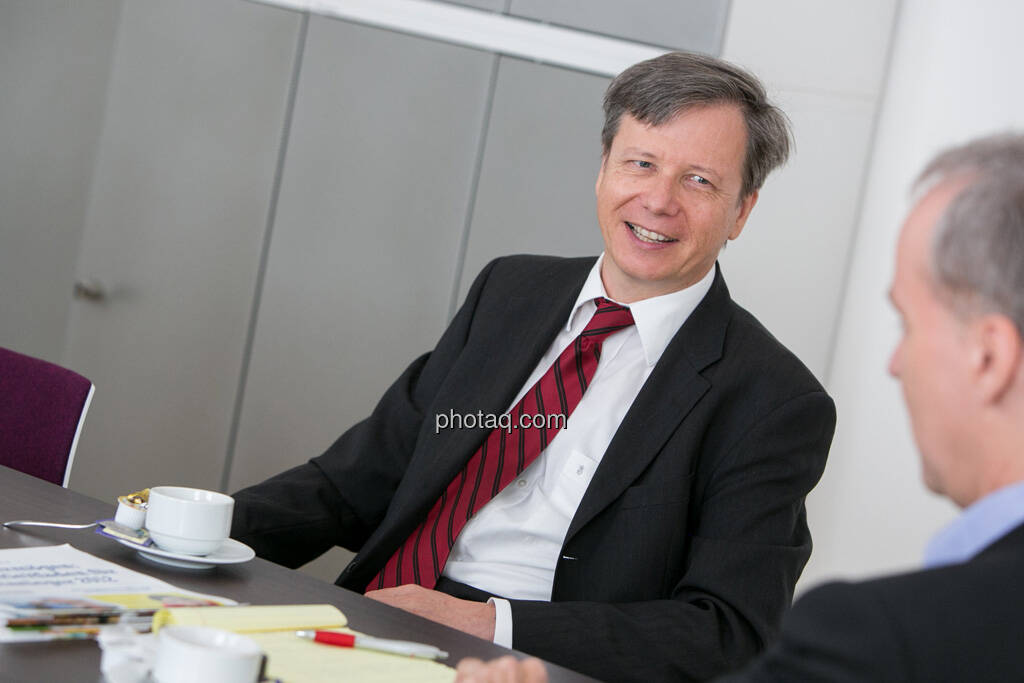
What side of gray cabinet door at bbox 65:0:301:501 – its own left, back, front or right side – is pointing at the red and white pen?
front

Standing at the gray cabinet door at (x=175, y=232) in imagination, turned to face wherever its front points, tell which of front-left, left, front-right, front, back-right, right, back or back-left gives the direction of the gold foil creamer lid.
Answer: front

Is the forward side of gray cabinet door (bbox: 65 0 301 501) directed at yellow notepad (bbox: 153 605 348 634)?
yes

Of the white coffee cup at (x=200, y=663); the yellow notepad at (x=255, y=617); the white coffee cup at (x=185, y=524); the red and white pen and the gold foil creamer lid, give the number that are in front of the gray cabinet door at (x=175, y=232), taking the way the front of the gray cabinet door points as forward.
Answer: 5

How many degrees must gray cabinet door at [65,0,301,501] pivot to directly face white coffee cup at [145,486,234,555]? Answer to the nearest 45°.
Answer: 0° — it already faces it

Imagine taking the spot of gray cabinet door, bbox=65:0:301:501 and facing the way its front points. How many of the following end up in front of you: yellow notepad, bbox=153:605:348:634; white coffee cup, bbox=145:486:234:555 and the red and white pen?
3

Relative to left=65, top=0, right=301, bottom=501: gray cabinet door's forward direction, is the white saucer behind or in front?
in front

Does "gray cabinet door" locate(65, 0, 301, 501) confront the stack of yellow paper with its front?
yes

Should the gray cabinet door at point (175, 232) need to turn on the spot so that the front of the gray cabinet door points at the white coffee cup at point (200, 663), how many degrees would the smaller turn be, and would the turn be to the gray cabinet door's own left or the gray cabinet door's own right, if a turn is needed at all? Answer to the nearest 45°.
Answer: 0° — it already faces it

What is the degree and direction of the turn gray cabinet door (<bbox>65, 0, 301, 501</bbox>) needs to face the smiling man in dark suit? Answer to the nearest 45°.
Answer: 0° — it already faces them

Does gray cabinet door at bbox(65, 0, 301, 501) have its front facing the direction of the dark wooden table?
yes

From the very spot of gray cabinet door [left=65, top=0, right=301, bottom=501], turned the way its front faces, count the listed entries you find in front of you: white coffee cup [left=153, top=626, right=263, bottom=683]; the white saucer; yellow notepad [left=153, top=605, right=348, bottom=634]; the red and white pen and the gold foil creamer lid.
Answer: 5

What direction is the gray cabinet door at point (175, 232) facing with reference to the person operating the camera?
facing the viewer
